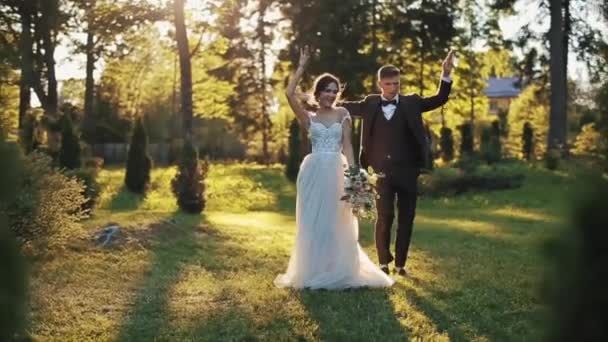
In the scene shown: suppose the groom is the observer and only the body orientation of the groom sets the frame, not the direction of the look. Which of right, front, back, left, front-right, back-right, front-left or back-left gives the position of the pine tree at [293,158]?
back

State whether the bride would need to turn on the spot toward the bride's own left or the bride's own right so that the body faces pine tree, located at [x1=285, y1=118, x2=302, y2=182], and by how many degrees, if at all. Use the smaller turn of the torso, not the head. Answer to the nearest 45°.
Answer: approximately 180°

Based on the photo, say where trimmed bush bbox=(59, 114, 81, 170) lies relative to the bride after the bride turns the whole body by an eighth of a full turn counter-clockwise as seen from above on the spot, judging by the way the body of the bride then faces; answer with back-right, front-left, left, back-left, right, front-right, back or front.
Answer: back

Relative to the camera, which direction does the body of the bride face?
toward the camera

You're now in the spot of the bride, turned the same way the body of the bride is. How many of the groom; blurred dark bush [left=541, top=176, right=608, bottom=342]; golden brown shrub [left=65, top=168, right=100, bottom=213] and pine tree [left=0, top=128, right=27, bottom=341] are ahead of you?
2

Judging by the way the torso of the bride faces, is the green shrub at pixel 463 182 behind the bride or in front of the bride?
behind

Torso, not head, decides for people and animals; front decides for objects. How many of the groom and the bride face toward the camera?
2

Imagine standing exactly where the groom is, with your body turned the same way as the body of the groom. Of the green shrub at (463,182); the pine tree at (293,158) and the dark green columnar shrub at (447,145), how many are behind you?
3

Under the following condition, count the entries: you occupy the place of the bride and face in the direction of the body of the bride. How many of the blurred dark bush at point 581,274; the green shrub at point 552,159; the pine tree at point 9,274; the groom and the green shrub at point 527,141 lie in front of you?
2

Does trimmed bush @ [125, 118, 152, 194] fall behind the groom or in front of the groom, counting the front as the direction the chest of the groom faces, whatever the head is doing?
behind

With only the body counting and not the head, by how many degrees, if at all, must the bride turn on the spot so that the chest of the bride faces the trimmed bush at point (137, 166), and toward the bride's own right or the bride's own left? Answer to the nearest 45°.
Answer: approximately 135° to the bride's own right

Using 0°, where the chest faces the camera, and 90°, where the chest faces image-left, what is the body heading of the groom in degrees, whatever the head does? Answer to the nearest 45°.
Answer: approximately 0°

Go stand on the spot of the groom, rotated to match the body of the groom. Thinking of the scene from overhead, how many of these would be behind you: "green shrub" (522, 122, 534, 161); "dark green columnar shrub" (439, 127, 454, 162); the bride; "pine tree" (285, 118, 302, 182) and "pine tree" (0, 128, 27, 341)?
3
